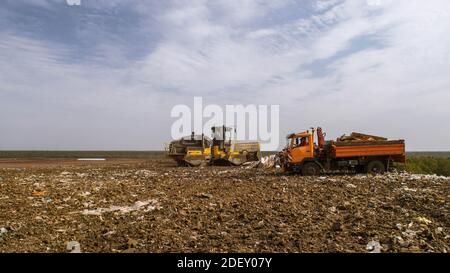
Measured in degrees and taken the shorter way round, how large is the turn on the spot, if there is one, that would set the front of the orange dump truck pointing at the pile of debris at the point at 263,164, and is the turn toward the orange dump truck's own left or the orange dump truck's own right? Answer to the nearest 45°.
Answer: approximately 45° to the orange dump truck's own right

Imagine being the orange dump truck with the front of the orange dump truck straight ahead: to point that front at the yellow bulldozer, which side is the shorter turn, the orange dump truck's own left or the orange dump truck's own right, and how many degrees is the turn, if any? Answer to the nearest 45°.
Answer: approximately 45° to the orange dump truck's own right

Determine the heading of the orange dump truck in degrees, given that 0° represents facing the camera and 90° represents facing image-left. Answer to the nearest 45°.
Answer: approximately 90°
